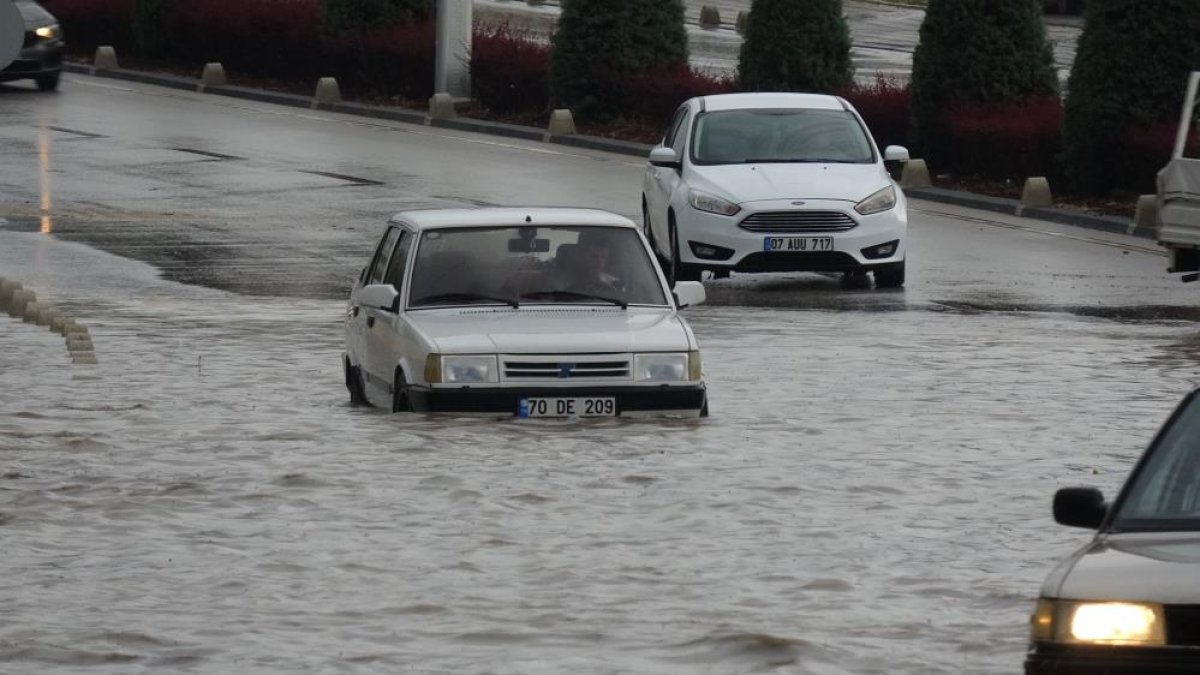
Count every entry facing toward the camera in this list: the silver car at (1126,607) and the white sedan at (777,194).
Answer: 2

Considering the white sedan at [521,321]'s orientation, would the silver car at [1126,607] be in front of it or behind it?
in front

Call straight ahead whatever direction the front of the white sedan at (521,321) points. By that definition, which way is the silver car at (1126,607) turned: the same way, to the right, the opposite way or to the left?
the same way

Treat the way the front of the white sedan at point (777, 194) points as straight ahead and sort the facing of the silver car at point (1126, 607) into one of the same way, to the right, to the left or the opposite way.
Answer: the same way

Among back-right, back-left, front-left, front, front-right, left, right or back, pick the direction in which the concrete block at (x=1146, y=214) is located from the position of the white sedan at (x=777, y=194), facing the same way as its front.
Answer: back-left

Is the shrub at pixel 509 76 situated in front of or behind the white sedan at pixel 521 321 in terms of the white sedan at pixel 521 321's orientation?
behind

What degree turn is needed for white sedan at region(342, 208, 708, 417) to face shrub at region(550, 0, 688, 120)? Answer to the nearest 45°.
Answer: approximately 180°

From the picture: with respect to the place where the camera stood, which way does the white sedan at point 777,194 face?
facing the viewer

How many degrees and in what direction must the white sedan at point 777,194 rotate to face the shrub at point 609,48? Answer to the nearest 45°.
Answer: approximately 180°

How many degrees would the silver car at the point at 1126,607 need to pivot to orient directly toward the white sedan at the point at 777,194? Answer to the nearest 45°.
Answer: approximately 180°

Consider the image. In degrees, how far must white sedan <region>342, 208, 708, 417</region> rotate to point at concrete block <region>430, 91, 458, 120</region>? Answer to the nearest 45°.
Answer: approximately 180°

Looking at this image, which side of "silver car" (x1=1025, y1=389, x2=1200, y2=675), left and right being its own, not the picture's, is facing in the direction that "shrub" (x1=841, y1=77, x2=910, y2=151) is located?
back

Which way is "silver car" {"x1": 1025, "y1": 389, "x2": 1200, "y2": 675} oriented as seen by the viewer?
toward the camera

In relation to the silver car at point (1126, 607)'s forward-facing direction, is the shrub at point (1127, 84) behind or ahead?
behind

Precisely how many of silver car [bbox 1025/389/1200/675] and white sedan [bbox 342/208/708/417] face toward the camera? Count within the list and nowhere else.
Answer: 2

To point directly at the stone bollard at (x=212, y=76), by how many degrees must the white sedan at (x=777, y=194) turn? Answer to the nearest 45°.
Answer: approximately 135° to its right

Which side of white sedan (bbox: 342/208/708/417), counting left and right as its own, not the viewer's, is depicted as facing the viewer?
front
